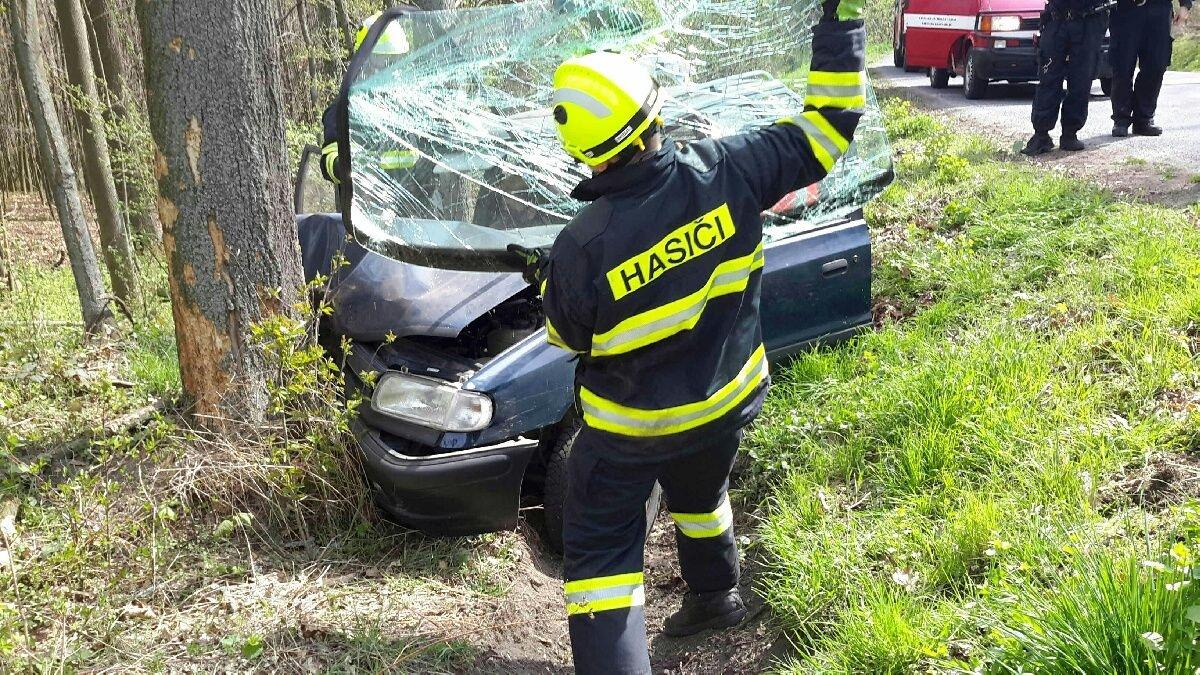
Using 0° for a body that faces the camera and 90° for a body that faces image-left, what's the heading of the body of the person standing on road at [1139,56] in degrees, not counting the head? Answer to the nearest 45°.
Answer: approximately 0°

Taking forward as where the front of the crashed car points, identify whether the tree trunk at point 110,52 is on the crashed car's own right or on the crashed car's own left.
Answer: on the crashed car's own right

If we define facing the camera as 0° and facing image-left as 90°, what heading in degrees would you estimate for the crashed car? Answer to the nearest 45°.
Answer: approximately 45°

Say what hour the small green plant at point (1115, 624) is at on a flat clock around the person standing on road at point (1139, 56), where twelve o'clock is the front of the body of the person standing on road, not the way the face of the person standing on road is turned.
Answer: The small green plant is roughly at 12 o'clock from the person standing on road.

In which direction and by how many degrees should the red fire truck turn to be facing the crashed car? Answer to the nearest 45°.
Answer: approximately 45° to its right

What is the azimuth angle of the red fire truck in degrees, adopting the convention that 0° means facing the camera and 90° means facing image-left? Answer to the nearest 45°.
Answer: approximately 315°

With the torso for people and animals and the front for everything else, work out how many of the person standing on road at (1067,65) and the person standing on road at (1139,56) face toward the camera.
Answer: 2

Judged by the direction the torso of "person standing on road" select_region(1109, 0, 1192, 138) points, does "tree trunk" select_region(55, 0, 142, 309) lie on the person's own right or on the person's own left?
on the person's own right

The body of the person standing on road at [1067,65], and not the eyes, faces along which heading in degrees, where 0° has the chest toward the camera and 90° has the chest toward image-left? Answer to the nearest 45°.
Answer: approximately 0°
